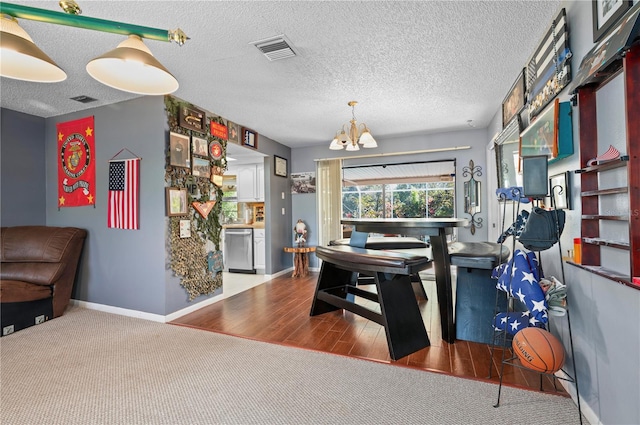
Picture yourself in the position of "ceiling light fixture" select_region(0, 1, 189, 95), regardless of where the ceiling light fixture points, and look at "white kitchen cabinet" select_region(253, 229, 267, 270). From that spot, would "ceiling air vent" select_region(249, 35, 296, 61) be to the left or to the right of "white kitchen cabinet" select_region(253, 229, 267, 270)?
right

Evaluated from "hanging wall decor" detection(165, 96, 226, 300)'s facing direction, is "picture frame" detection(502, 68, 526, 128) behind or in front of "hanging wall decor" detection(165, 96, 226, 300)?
in front

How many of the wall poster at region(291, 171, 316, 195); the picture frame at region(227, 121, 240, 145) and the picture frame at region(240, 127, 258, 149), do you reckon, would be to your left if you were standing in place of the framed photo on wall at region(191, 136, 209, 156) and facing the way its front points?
3

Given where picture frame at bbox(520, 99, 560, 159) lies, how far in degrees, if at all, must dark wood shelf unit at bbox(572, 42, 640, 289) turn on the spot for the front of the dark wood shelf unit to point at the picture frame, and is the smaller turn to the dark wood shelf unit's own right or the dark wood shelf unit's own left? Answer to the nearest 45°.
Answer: approximately 90° to the dark wood shelf unit's own right

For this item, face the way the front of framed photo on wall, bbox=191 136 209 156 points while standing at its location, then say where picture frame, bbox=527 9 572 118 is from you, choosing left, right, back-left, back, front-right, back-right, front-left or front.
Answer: front

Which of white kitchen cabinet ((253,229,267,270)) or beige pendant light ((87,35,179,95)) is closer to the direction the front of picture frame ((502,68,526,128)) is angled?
the white kitchen cabinet

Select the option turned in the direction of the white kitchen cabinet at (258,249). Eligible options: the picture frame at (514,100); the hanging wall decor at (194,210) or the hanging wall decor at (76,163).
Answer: the picture frame

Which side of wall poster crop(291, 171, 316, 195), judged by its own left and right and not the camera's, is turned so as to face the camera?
front

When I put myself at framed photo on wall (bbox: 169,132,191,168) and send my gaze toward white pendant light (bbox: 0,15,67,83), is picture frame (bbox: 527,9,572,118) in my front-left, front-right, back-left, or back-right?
front-left

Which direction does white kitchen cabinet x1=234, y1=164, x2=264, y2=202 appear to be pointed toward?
toward the camera

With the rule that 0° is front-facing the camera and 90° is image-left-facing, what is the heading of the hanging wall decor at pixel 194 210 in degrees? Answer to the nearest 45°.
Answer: approximately 315°
